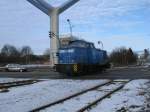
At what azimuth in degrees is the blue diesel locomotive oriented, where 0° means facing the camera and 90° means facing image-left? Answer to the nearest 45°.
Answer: approximately 45°
